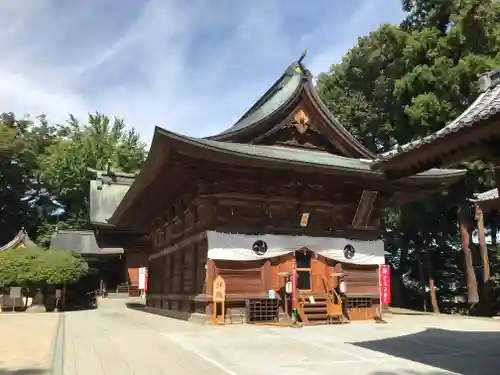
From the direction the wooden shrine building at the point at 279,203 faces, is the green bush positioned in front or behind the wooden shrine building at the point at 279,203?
behind

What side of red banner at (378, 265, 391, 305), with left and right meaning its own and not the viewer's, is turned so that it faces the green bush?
right

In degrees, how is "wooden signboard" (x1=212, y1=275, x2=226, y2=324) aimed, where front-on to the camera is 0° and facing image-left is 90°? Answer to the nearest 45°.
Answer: approximately 0°

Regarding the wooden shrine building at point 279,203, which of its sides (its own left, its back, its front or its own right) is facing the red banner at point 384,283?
left

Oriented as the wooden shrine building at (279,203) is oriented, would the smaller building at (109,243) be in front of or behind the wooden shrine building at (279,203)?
behind

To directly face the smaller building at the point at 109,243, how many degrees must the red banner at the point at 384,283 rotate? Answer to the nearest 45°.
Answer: approximately 135° to its right

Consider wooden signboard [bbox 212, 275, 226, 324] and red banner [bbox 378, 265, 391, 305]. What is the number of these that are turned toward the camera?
2

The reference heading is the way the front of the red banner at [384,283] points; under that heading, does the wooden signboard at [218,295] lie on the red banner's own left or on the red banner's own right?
on the red banner's own right

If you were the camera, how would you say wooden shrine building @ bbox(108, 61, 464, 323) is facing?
facing the viewer and to the right of the viewer

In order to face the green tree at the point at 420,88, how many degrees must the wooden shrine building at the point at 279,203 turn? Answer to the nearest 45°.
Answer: approximately 90° to its left

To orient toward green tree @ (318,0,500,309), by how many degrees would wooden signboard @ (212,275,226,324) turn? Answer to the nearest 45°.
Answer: approximately 135° to its left
